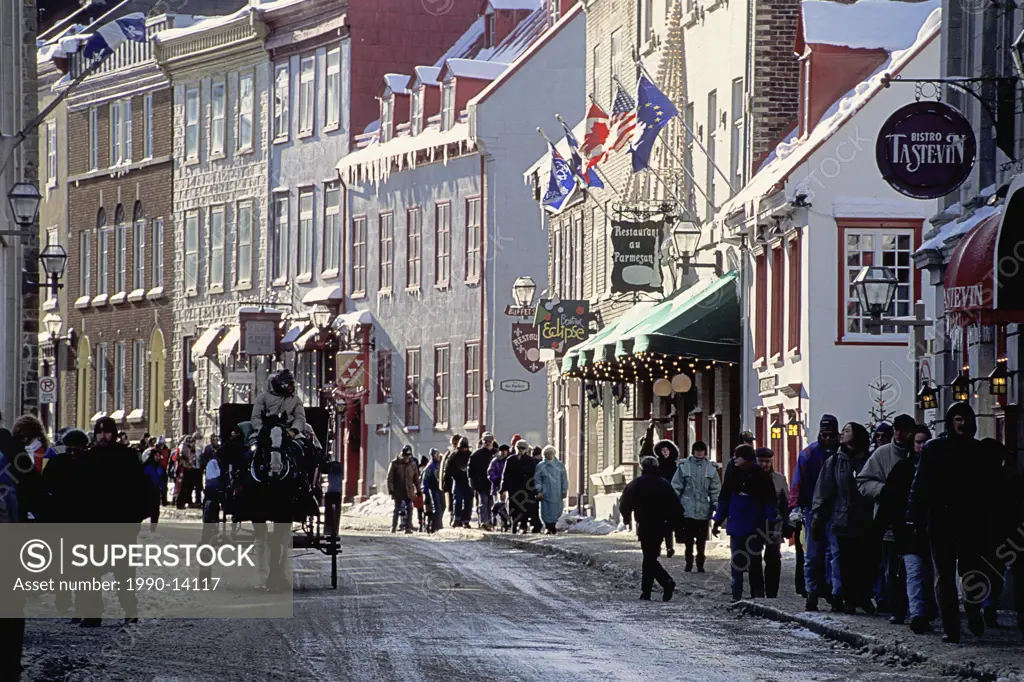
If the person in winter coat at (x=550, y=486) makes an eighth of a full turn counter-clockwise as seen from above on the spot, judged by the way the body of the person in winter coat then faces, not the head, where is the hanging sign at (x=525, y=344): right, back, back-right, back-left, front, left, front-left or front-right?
back-left

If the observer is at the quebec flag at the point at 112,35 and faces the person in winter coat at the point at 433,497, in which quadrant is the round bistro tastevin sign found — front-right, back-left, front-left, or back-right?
back-right

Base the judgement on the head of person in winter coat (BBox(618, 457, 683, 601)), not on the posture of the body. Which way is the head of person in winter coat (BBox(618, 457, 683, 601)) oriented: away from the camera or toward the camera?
away from the camera

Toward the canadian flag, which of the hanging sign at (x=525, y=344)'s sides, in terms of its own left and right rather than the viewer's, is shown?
front

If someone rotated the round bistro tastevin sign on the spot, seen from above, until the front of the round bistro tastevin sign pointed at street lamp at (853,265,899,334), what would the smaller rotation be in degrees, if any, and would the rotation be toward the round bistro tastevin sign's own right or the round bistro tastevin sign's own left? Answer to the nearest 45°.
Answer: approximately 180°

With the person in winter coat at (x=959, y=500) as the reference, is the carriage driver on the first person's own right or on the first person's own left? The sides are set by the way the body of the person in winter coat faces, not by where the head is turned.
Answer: on the first person's own right

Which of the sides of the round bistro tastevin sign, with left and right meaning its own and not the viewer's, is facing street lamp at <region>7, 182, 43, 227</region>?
right

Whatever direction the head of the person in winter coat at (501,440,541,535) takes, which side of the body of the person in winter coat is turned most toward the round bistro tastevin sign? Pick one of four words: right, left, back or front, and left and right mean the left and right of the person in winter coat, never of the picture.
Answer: front
